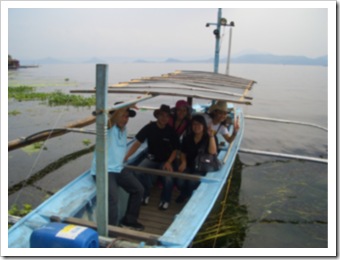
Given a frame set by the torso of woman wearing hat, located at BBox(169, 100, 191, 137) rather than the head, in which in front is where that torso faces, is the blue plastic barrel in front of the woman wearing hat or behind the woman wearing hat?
in front

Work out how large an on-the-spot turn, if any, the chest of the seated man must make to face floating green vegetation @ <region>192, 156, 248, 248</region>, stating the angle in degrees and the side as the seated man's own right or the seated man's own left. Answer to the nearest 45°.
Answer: approximately 90° to the seated man's own left

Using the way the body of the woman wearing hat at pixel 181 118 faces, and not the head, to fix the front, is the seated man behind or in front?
in front

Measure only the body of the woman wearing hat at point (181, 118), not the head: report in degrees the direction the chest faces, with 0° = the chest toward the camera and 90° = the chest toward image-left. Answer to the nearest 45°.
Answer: approximately 0°

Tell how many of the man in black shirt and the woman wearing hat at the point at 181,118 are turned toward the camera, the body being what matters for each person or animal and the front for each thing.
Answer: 2
